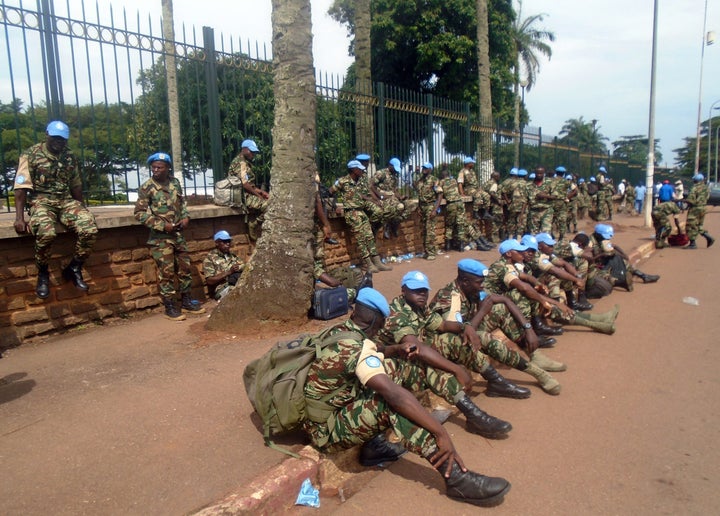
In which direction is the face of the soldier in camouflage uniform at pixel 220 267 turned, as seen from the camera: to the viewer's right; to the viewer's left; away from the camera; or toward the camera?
toward the camera

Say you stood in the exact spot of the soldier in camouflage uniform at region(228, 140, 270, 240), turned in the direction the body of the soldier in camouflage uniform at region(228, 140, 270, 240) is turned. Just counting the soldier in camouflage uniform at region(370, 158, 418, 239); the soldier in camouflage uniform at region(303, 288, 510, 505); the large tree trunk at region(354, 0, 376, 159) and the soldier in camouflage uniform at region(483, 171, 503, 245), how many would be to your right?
1

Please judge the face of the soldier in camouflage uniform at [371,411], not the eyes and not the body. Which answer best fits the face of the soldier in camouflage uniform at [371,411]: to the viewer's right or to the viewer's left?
to the viewer's right

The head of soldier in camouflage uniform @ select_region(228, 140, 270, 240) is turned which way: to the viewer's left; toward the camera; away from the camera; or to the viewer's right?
to the viewer's right

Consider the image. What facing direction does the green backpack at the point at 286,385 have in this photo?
to the viewer's left

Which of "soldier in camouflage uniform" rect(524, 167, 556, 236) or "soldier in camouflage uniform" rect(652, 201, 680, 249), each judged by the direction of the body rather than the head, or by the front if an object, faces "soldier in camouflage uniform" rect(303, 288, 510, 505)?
"soldier in camouflage uniform" rect(524, 167, 556, 236)

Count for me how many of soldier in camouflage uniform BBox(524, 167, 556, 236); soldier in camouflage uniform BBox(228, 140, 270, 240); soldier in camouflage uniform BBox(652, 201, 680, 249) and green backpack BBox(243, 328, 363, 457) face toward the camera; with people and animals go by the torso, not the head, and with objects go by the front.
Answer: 1

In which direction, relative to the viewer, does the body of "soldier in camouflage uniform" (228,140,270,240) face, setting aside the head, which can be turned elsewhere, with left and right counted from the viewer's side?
facing to the right of the viewer

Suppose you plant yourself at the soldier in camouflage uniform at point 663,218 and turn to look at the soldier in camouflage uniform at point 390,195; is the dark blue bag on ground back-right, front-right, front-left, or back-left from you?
front-left

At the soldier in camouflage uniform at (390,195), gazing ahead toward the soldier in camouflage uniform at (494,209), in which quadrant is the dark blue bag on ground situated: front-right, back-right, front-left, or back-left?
back-right

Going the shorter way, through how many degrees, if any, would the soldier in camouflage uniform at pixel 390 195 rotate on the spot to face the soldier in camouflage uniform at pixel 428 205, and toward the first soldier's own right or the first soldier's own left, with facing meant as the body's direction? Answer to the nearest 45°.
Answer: approximately 90° to the first soldier's own left

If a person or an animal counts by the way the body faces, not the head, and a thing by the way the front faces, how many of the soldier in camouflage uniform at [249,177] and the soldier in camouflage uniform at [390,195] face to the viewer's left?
0

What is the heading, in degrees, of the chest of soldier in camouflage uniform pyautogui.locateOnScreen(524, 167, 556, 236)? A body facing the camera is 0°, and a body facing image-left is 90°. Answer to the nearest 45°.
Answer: approximately 0°
